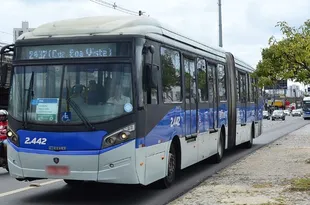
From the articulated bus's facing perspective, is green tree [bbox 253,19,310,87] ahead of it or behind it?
behind

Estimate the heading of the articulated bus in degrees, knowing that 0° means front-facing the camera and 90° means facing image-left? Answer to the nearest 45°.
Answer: approximately 45°
